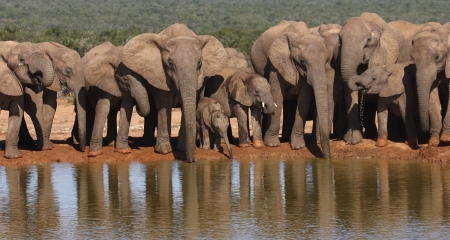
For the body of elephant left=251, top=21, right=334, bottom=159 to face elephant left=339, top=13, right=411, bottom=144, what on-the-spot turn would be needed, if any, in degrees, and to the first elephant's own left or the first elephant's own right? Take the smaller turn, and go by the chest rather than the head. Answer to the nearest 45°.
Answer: approximately 45° to the first elephant's own left

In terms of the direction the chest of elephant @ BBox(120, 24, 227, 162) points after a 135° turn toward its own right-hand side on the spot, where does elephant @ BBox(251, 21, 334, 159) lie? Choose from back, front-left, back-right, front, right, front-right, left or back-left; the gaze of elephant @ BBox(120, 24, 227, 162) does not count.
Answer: back-right

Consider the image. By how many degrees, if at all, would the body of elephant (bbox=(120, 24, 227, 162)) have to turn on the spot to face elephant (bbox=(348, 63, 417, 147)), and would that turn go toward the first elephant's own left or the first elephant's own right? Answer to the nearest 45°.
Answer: approximately 90° to the first elephant's own left

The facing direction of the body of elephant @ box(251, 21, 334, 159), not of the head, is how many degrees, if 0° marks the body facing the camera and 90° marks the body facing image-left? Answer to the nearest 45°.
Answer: approximately 315°

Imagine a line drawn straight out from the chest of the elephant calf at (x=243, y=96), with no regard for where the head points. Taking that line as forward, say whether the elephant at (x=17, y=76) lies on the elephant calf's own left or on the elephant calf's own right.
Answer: on the elephant calf's own right

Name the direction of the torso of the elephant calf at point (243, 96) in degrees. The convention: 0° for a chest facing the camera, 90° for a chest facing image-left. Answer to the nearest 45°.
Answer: approximately 315°

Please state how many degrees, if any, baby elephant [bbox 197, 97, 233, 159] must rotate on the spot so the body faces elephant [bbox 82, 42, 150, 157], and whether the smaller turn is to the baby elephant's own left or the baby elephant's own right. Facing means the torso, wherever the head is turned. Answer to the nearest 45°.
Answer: approximately 135° to the baby elephant's own right

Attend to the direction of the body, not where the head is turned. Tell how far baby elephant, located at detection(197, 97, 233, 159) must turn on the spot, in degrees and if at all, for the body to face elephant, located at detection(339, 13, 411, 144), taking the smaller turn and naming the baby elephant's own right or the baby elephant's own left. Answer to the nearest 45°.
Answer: approximately 45° to the baby elephant's own left

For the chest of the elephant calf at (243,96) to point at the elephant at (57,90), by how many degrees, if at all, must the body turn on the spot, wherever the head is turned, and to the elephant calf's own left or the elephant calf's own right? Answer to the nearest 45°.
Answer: approximately 135° to the elephant calf's own right
